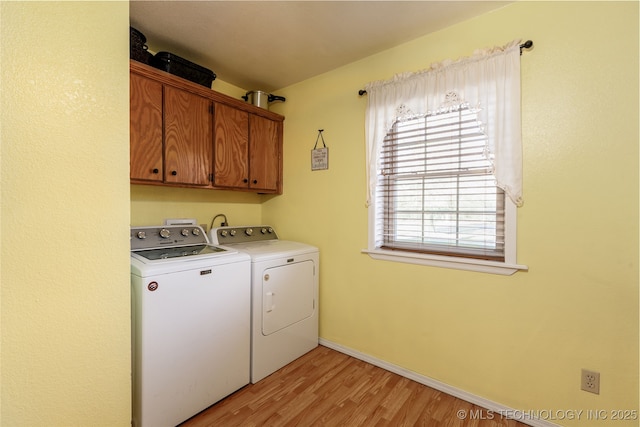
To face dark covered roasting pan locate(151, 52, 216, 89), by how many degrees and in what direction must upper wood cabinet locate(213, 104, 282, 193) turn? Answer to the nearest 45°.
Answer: approximately 90° to its right

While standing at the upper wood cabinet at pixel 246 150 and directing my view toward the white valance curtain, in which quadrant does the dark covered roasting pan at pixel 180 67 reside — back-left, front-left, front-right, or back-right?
back-right

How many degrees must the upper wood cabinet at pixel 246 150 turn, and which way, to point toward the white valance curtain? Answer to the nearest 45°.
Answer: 0° — it already faces it

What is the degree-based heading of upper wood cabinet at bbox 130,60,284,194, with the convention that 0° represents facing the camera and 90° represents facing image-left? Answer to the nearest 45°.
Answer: approximately 315°

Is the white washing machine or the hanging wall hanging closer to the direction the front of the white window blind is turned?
the white washing machine

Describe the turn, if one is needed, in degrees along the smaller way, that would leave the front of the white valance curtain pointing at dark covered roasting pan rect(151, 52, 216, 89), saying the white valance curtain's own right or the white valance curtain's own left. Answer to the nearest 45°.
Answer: approximately 45° to the white valance curtain's own right

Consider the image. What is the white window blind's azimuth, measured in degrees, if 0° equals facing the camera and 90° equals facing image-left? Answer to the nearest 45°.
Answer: approximately 45°

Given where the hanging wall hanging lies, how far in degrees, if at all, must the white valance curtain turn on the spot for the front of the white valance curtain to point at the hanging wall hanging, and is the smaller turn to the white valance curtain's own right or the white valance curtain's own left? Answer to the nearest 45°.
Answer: approximately 45° to the white valance curtain's own right

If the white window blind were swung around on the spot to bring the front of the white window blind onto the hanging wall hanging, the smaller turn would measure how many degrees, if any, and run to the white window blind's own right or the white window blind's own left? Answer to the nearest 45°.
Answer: approximately 45° to the white window blind's own right
